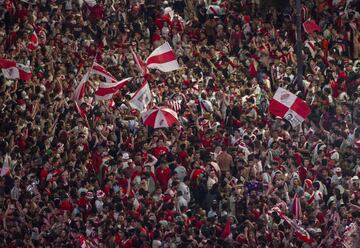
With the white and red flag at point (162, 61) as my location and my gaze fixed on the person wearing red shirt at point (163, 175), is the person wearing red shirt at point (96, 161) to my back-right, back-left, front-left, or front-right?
front-right

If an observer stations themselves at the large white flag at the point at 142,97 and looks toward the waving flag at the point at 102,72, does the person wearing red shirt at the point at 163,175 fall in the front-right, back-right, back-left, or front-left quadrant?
back-left

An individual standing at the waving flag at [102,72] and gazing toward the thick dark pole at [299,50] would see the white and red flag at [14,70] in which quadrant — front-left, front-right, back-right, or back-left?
back-left

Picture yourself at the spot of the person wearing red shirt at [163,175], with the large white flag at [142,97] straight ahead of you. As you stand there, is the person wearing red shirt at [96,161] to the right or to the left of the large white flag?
left

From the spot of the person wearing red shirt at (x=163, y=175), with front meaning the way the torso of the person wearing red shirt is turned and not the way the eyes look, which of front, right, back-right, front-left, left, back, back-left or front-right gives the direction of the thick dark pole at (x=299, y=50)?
back-left

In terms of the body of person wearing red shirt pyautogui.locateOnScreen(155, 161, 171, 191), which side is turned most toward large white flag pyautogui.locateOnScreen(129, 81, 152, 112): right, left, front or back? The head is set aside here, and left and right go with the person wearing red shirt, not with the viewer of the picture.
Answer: back
